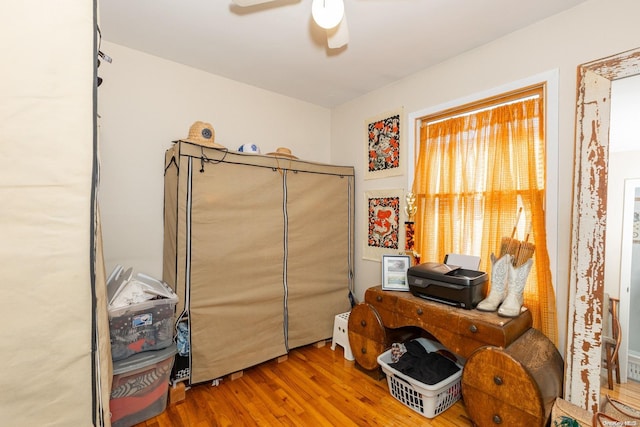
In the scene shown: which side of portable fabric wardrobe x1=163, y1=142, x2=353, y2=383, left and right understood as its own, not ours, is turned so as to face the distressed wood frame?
front

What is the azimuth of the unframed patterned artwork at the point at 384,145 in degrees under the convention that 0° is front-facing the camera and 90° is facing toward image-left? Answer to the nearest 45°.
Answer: approximately 45°

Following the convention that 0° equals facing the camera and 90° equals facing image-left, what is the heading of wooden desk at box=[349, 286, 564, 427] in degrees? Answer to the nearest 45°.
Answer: approximately 45°

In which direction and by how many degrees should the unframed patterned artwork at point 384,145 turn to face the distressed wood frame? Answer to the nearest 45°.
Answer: approximately 90° to its left

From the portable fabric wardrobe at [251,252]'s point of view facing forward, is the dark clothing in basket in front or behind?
in front

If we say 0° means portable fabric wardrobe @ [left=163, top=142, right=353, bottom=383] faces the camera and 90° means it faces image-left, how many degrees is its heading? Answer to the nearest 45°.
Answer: approximately 315°

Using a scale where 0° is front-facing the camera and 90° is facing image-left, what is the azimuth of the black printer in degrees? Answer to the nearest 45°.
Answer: approximately 45°

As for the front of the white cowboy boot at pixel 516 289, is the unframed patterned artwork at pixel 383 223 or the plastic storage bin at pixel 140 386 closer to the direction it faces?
the plastic storage bin

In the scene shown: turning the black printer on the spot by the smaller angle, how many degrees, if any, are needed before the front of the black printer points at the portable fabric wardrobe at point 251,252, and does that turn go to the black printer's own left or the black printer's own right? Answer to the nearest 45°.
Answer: approximately 45° to the black printer's own right
